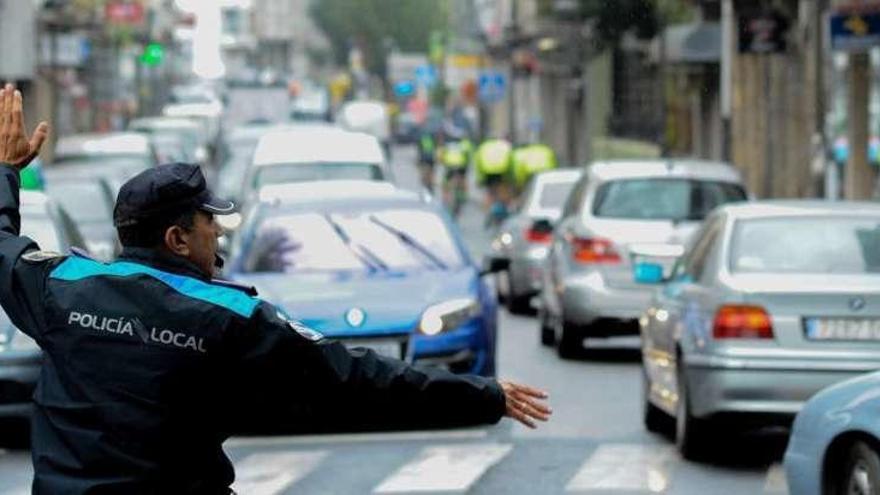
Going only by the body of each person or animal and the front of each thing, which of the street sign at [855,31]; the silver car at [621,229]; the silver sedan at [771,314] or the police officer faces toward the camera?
the street sign

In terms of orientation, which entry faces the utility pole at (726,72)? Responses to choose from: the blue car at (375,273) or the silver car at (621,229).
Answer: the silver car

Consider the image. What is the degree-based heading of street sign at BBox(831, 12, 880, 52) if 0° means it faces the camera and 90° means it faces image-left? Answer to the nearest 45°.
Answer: approximately 0°

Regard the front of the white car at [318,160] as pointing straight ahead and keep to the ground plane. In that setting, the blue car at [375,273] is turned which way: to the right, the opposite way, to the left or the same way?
the same way

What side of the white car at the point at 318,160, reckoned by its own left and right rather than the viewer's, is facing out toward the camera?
front

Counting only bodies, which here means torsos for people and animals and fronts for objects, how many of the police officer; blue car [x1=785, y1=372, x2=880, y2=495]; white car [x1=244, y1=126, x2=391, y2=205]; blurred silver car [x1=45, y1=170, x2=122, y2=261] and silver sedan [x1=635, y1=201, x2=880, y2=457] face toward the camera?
2

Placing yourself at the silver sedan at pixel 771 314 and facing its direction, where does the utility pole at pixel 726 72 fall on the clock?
The utility pole is roughly at 12 o'clock from the silver sedan.

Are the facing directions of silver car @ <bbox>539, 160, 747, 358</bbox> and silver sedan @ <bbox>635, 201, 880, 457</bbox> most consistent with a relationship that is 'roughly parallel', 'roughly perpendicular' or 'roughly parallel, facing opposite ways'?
roughly parallel

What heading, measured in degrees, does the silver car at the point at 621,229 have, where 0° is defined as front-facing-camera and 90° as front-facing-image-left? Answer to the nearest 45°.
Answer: approximately 180°

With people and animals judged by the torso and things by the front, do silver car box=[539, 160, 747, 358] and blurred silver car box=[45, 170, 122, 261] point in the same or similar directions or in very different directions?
very different directions

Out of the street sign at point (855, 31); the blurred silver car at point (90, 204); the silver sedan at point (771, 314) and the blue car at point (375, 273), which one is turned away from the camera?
the silver sedan

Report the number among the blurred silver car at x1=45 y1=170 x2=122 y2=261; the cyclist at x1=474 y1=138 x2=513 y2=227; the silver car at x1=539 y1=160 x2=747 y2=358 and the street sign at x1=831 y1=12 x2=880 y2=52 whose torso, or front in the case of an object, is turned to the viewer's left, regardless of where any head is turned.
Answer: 0

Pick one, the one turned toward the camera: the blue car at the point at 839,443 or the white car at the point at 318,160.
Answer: the white car
